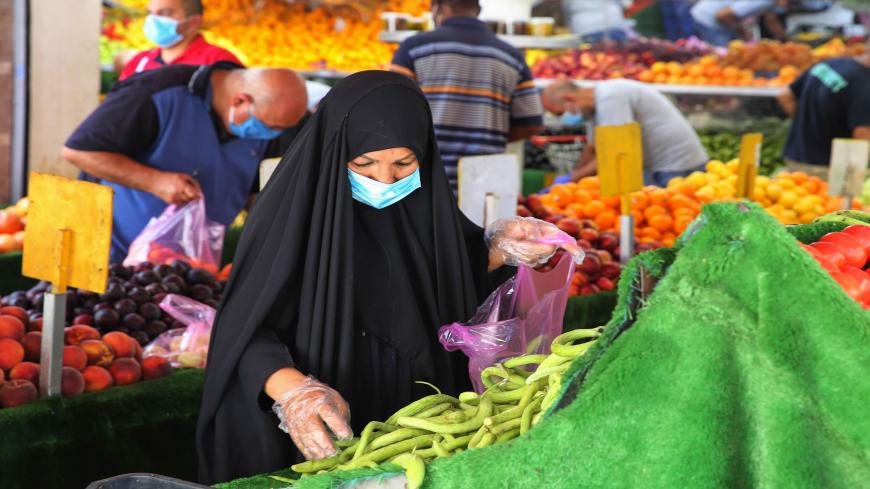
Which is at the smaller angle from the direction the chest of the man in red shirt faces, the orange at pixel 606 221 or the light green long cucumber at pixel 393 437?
the light green long cucumber

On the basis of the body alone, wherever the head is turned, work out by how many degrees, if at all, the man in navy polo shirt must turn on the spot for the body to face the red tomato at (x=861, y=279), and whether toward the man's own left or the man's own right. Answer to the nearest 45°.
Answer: approximately 45° to the man's own right

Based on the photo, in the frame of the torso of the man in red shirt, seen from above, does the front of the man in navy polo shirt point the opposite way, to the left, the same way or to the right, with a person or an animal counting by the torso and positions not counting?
to the left

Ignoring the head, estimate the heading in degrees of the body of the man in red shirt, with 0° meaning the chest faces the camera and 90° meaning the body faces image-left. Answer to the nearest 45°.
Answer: approximately 45°
